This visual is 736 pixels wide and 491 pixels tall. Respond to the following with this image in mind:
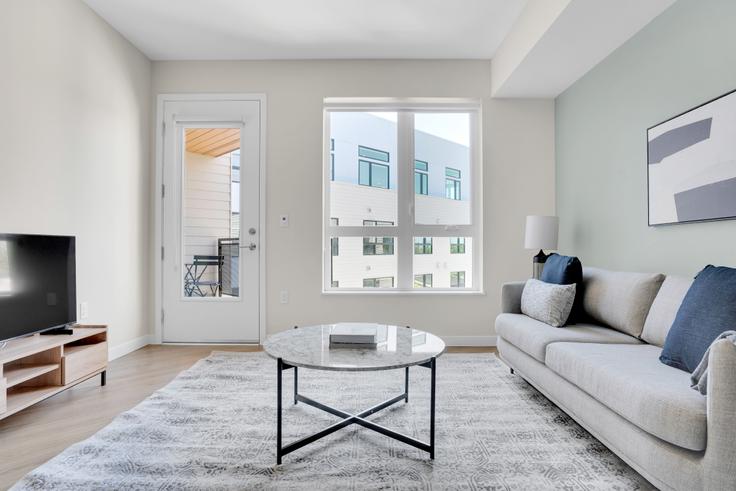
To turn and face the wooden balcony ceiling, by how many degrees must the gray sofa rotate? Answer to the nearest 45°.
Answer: approximately 45° to its right

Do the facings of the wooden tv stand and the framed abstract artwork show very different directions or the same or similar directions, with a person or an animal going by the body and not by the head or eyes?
very different directions

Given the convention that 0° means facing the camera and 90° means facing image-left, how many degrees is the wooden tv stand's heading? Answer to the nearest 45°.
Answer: approximately 315°

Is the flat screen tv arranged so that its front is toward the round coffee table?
yes

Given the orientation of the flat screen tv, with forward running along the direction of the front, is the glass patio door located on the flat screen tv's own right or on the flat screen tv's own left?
on the flat screen tv's own left

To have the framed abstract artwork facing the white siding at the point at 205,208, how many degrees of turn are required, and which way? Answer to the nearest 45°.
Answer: approximately 45° to its right

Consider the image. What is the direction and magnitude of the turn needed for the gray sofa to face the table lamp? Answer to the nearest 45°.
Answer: approximately 135° to its right

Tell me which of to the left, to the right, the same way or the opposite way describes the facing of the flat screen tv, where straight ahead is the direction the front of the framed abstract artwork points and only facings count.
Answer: the opposite way

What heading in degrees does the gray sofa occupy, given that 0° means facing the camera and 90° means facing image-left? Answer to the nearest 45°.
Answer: approximately 45°

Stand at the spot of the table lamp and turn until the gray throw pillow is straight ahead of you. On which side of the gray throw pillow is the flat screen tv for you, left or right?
right

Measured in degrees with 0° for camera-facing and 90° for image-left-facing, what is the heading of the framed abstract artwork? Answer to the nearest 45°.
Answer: approximately 45°

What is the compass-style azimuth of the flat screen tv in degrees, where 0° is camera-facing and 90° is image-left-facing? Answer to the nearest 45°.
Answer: approximately 315°
